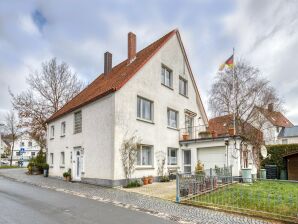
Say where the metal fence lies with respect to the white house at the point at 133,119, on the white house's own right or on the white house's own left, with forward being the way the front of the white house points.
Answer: on the white house's own left

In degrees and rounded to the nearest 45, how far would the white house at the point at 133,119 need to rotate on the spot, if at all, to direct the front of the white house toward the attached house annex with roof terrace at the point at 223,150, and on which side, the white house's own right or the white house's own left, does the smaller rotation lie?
approximately 135° to the white house's own left

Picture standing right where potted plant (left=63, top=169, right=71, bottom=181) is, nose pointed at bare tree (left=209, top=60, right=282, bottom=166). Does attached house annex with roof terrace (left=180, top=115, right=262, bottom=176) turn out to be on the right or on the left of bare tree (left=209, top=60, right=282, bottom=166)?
right

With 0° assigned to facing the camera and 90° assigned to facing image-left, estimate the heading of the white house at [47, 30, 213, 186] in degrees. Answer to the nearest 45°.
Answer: approximately 45°

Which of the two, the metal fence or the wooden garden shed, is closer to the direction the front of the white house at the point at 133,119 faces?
the metal fence

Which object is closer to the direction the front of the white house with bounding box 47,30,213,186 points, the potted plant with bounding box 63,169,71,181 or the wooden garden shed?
the potted plant

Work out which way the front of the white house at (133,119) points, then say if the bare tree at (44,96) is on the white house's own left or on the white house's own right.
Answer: on the white house's own right

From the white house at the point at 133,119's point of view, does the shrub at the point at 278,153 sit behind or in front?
behind
